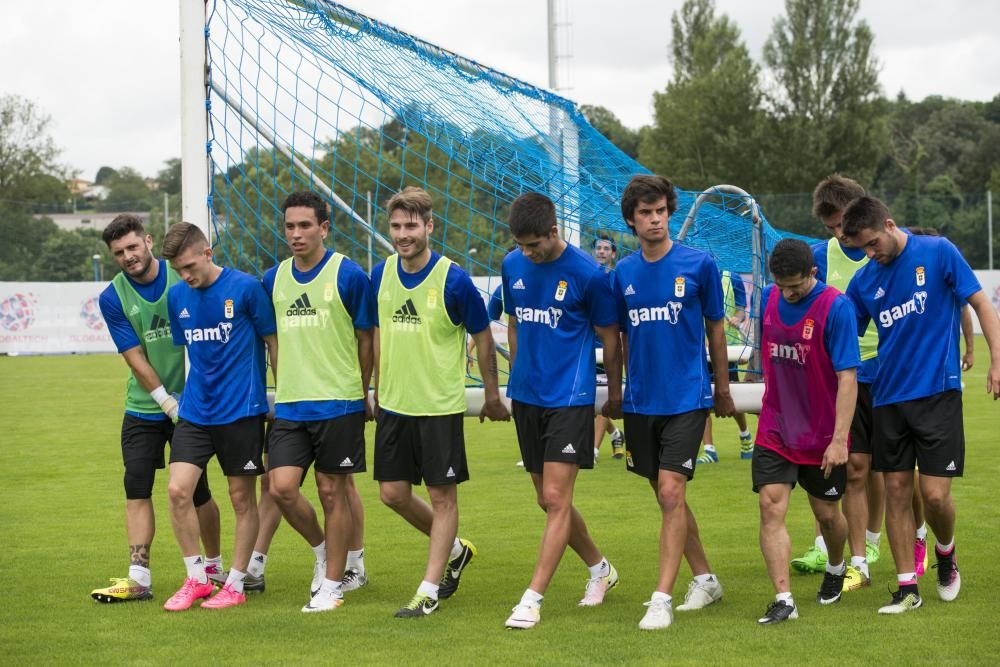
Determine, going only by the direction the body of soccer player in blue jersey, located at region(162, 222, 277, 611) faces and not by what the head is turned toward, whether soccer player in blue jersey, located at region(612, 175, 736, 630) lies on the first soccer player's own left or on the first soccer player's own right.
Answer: on the first soccer player's own left

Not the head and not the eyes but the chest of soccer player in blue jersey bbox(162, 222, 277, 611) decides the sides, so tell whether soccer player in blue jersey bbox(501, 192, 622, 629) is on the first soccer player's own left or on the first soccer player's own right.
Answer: on the first soccer player's own left

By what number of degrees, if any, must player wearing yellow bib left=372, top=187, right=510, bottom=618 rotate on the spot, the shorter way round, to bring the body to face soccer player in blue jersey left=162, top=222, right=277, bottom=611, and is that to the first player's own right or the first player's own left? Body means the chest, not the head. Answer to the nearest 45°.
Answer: approximately 45° to the first player's own right

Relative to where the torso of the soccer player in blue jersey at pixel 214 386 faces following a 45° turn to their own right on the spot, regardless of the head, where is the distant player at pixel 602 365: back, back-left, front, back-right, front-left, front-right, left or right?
back-right

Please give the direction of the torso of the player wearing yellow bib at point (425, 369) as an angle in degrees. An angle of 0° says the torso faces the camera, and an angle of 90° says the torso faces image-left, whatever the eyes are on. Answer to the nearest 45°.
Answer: approximately 45°

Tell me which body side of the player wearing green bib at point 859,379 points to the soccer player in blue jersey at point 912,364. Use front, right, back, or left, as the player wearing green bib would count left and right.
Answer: left

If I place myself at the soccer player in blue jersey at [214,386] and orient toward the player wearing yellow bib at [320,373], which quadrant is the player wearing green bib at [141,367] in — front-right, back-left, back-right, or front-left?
back-left

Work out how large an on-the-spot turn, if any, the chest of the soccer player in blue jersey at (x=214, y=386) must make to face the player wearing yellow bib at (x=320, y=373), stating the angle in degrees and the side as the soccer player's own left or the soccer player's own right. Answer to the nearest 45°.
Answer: approximately 90° to the soccer player's own left
